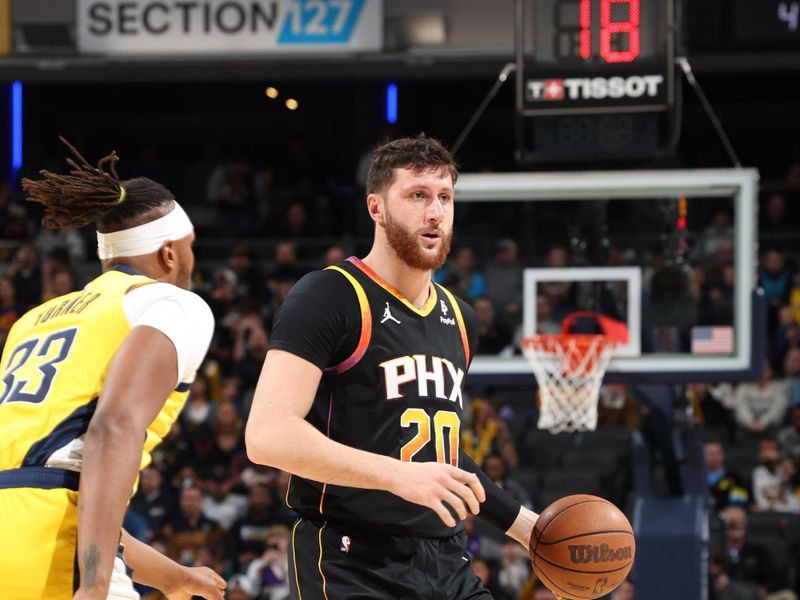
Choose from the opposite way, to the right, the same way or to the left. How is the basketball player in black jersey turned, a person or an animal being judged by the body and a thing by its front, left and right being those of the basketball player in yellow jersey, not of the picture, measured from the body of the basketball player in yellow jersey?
to the right

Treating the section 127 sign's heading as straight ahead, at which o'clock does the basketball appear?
The basketball is roughly at 12 o'clock from the section 127 sign.

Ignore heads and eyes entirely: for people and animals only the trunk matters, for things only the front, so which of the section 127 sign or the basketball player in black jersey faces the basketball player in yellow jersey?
the section 127 sign

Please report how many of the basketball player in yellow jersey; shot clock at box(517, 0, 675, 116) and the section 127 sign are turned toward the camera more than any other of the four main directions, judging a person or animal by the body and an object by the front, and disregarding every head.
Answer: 2

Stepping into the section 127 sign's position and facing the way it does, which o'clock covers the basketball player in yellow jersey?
The basketball player in yellow jersey is roughly at 12 o'clock from the section 127 sign.

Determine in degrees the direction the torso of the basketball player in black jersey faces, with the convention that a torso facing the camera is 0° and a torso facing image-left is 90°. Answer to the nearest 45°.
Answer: approximately 315°

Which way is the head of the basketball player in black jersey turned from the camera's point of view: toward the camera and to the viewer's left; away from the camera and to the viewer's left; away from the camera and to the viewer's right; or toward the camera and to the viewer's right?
toward the camera and to the viewer's right
